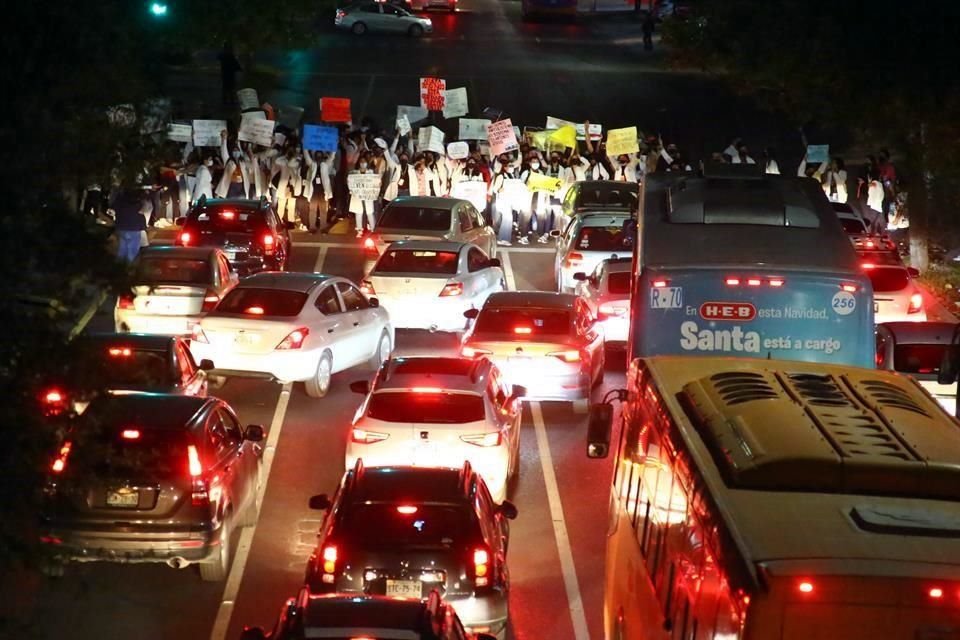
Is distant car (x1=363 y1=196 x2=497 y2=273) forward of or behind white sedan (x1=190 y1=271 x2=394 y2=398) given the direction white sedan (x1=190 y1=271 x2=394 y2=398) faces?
forward

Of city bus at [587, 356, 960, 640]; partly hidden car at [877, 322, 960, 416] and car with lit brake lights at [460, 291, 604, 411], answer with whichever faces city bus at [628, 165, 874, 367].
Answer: city bus at [587, 356, 960, 640]

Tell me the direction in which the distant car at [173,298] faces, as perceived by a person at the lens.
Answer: facing away from the viewer

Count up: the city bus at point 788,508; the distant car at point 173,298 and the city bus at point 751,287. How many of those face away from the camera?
3

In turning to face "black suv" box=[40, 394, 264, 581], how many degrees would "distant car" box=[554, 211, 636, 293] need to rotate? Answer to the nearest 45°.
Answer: approximately 180°

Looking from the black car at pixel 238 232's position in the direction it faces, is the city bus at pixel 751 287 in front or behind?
behind

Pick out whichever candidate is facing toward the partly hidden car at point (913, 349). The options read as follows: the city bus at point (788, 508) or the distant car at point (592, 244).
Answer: the city bus

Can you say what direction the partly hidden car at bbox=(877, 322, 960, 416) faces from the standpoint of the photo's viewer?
facing away from the viewer

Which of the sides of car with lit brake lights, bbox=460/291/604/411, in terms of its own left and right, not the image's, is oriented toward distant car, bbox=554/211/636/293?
front

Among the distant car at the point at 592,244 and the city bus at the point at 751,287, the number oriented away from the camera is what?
2

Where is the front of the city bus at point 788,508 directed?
away from the camera

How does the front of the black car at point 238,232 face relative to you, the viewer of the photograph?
facing away from the viewer

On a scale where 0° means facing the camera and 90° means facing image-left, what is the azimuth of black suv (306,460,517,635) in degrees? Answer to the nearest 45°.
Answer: approximately 180°

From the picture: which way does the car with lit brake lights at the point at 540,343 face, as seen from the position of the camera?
facing away from the viewer
